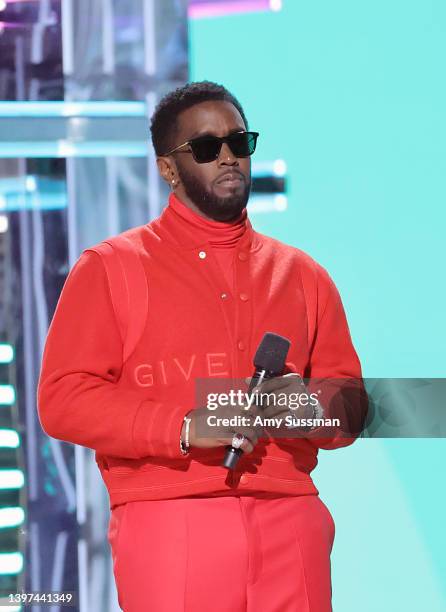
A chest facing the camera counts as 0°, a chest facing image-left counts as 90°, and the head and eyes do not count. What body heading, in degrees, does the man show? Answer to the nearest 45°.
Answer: approximately 315°
